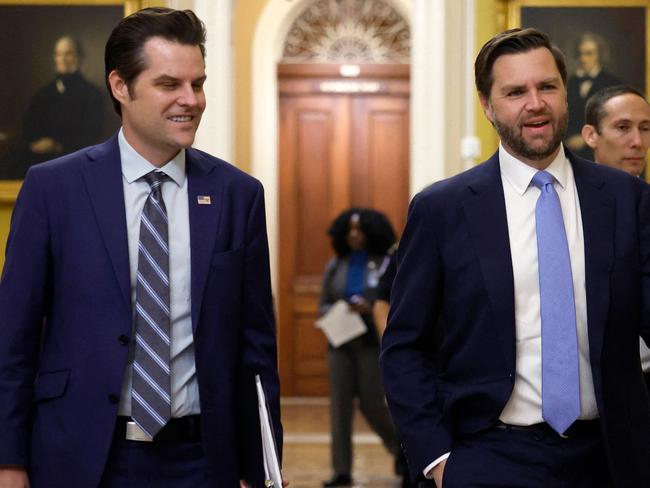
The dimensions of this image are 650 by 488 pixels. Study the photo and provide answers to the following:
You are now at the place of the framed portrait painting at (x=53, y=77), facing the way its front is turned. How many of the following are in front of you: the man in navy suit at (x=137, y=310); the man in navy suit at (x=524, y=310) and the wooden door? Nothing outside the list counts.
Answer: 2

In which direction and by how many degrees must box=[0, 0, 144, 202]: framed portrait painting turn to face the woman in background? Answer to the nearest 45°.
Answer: approximately 90° to its left

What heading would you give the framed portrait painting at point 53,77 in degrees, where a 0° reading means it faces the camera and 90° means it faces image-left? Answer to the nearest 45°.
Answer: approximately 0°

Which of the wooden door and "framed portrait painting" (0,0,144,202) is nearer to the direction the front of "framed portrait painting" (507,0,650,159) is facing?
the framed portrait painting

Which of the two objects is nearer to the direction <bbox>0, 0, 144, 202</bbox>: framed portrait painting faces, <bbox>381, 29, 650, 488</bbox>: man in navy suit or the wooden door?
the man in navy suit

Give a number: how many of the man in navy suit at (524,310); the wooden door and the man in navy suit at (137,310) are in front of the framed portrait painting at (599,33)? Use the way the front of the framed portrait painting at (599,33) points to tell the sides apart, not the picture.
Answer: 2

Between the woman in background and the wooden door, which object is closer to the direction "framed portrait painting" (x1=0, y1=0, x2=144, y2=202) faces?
the woman in background

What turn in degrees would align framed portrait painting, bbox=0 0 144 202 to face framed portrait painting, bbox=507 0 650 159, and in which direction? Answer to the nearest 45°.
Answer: approximately 90° to its left

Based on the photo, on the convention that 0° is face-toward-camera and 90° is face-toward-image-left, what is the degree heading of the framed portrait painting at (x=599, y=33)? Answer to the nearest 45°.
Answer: approximately 0°
